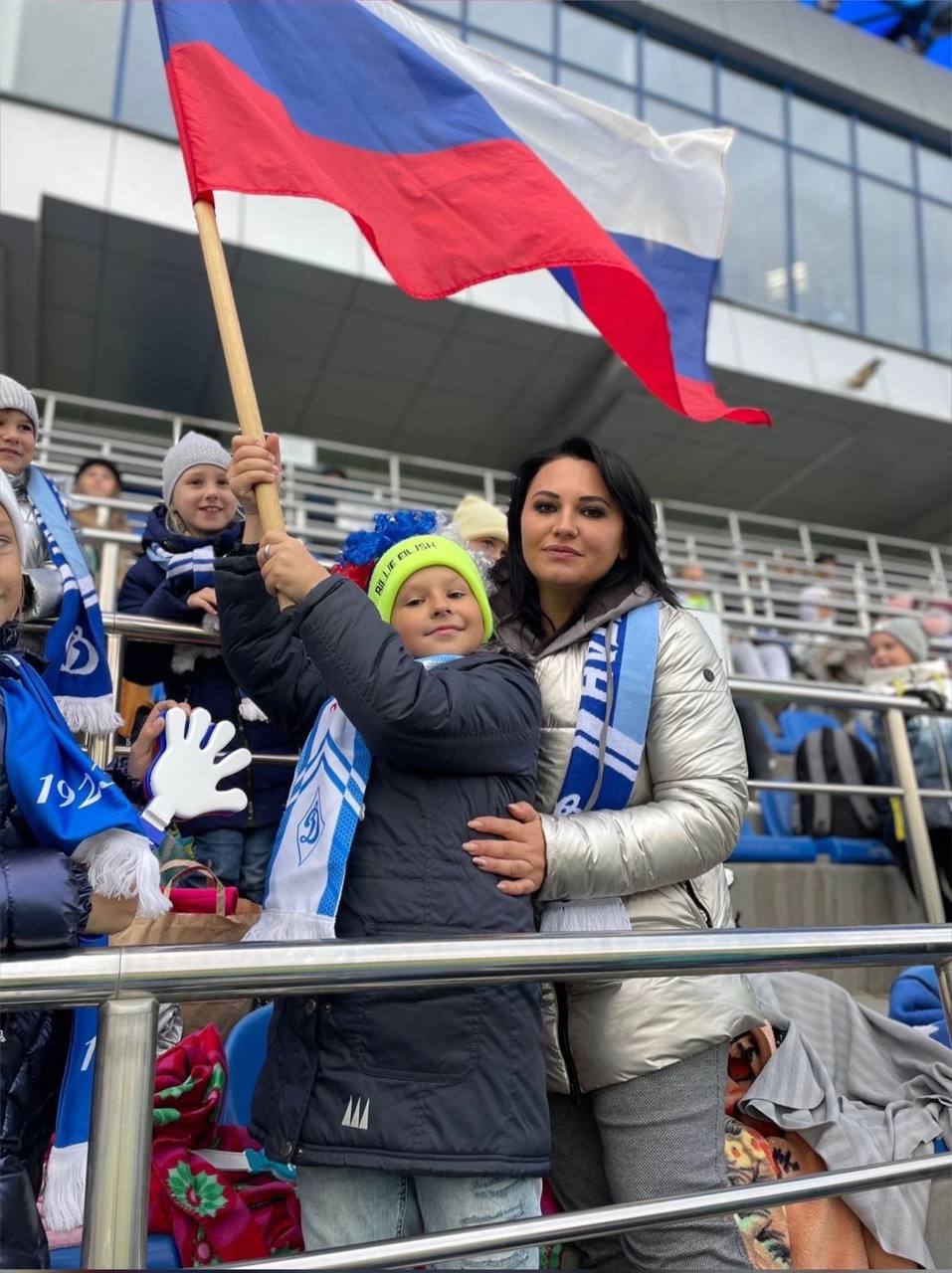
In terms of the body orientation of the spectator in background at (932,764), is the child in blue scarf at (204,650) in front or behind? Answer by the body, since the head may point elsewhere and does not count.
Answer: in front

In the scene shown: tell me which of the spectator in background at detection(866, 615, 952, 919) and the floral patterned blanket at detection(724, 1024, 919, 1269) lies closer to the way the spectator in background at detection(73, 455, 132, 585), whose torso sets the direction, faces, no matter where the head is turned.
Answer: the floral patterned blanket

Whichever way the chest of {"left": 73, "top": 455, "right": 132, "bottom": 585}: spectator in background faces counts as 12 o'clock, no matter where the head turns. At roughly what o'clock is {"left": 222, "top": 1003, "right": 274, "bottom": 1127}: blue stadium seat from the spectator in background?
The blue stadium seat is roughly at 12 o'clock from the spectator in background.

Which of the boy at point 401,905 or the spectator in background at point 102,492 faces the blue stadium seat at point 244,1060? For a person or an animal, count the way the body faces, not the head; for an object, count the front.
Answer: the spectator in background

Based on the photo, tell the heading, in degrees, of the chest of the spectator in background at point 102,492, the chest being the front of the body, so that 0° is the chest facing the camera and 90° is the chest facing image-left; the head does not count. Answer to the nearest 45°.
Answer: approximately 0°

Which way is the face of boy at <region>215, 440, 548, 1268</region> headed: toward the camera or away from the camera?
toward the camera

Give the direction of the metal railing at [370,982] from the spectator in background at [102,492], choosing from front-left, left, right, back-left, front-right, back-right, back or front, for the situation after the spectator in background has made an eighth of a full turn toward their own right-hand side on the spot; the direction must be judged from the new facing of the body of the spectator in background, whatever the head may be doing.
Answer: front-left

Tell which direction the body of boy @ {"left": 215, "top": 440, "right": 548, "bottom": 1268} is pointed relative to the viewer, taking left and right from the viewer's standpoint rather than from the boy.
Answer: facing the viewer and to the left of the viewer

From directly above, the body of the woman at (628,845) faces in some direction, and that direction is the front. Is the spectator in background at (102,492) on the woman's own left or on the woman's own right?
on the woman's own right
